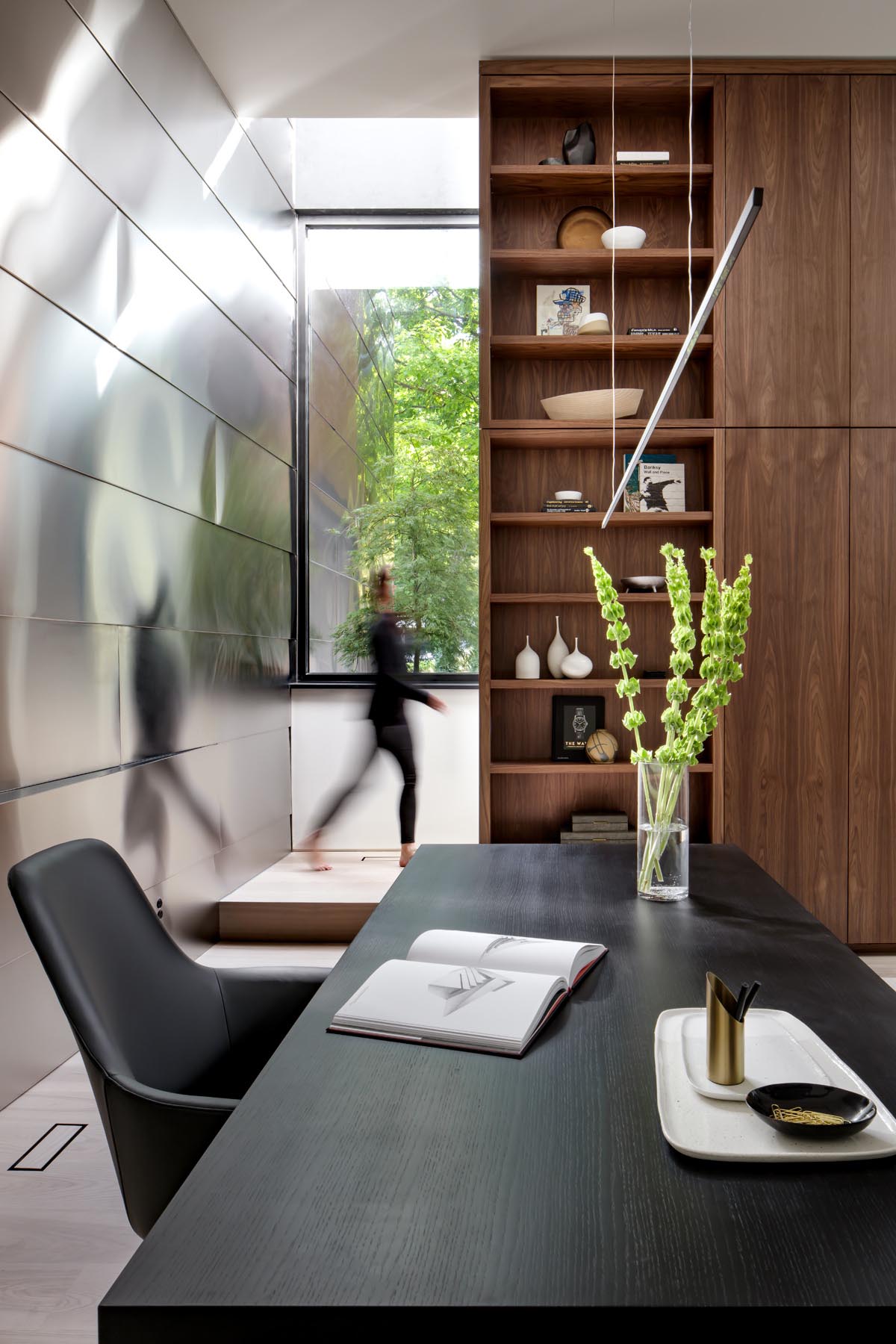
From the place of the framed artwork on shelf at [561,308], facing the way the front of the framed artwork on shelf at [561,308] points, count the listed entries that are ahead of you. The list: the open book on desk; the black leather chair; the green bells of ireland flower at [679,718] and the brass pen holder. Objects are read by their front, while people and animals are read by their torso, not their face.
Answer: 4

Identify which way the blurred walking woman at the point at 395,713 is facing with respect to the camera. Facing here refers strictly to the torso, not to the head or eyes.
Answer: to the viewer's right

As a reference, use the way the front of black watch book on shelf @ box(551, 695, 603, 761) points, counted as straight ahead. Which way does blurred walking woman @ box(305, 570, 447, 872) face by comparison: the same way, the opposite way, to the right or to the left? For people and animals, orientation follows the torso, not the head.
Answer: to the left

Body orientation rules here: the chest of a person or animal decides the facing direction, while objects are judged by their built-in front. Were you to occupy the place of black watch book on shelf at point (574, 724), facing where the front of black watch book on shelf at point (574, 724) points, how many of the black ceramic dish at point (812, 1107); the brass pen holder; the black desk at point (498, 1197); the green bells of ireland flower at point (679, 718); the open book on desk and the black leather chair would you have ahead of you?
6

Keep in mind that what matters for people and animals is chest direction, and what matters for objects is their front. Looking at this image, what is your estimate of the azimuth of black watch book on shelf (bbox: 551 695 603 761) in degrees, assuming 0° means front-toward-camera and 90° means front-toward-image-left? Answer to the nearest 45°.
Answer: approximately 0°

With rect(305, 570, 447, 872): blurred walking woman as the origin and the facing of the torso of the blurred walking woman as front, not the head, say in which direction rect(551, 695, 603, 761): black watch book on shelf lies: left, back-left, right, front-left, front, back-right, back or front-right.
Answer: front-right

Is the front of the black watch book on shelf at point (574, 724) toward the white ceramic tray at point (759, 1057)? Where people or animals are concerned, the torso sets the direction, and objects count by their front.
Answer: yes

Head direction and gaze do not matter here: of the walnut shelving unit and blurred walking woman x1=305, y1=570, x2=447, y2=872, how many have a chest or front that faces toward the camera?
1

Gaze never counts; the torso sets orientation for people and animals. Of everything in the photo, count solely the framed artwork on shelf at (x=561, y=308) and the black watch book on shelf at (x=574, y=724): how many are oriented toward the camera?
2

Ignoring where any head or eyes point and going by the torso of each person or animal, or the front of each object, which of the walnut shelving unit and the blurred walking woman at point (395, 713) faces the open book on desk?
the walnut shelving unit
